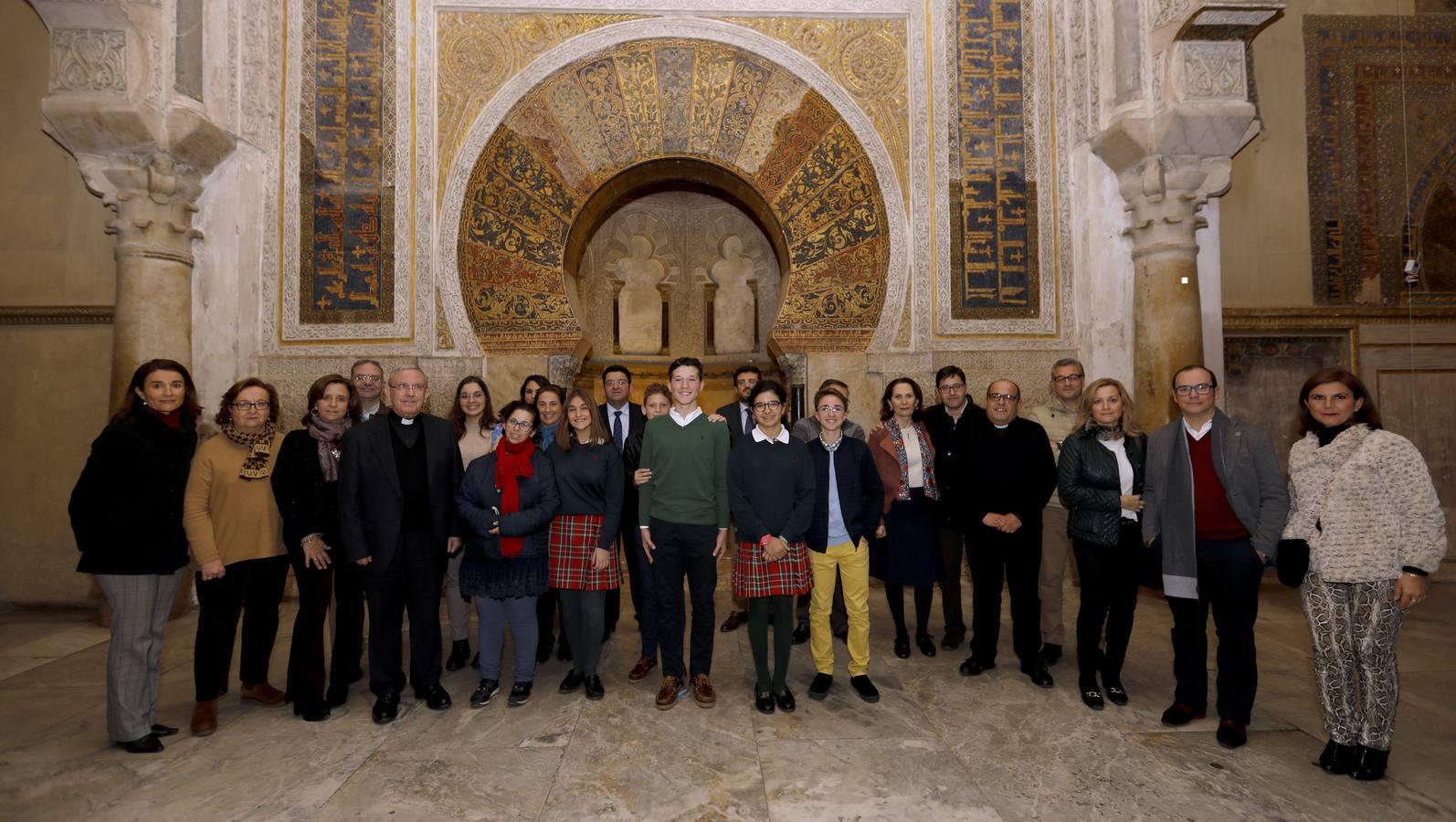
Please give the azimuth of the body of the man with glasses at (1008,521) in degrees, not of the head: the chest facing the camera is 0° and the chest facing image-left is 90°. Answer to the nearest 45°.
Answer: approximately 0°

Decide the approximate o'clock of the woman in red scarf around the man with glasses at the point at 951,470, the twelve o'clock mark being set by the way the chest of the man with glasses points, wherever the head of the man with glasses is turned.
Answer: The woman in red scarf is roughly at 2 o'clock from the man with glasses.

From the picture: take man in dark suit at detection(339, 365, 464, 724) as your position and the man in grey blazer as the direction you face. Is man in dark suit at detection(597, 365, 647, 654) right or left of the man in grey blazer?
left

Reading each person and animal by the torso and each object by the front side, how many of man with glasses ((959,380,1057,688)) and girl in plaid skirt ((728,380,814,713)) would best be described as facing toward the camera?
2

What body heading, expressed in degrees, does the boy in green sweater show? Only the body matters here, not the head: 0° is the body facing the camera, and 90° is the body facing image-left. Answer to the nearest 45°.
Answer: approximately 0°

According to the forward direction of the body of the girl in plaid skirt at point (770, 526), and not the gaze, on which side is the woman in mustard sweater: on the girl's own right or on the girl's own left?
on the girl's own right

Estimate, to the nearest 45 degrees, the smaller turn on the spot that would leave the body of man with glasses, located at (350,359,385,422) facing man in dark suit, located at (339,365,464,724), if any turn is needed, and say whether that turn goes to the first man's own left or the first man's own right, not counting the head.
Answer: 0° — they already face them

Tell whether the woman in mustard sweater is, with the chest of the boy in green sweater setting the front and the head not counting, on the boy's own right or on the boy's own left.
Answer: on the boy's own right
